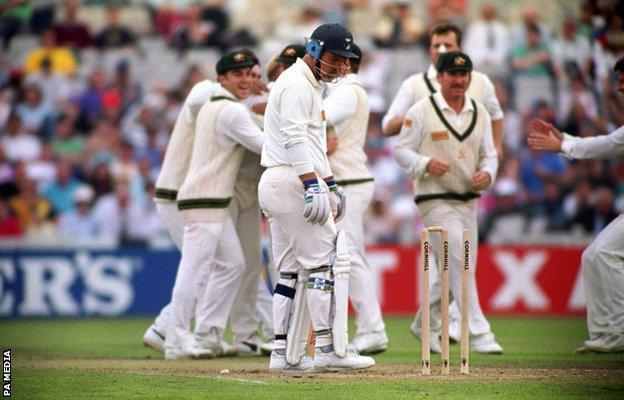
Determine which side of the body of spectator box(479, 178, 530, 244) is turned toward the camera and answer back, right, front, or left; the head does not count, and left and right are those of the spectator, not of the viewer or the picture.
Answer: front

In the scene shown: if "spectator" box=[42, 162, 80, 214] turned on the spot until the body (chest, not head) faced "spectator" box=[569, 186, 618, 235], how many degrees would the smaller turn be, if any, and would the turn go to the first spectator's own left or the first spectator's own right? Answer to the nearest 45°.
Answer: approximately 90° to the first spectator's own left

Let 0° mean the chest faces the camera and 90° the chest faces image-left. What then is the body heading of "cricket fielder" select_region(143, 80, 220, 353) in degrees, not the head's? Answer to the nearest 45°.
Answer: approximately 270°

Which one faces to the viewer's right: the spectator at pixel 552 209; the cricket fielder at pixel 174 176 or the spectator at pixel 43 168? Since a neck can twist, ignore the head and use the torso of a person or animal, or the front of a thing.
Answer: the cricket fielder

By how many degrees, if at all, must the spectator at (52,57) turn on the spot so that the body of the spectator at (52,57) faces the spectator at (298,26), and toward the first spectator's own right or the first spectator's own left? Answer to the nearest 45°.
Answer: approximately 90° to the first spectator's own left

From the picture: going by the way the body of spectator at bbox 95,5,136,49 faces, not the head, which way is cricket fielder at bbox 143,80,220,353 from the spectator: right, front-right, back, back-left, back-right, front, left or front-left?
front

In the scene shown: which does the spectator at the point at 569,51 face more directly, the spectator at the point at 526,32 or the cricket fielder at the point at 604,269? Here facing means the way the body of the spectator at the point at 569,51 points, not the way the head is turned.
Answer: the cricket fielder

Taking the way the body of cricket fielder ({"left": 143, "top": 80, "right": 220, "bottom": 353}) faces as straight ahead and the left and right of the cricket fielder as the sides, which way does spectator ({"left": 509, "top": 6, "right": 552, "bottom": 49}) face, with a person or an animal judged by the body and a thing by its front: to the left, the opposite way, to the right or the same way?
to the right

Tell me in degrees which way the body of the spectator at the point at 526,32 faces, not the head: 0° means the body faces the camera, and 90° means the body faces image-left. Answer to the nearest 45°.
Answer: approximately 0°

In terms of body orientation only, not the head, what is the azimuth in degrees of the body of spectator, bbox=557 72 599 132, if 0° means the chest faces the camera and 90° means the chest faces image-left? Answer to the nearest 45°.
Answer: approximately 0°
